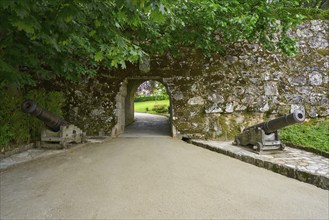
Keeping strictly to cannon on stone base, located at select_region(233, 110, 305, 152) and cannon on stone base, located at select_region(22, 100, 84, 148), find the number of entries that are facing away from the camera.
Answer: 0

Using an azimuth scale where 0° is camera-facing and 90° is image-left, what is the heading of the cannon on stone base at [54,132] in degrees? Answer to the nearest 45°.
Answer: approximately 45°

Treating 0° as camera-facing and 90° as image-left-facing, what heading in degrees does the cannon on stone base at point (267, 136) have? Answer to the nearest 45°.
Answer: approximately 315°

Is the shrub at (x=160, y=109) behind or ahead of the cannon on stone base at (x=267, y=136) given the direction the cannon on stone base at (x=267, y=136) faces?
behind
